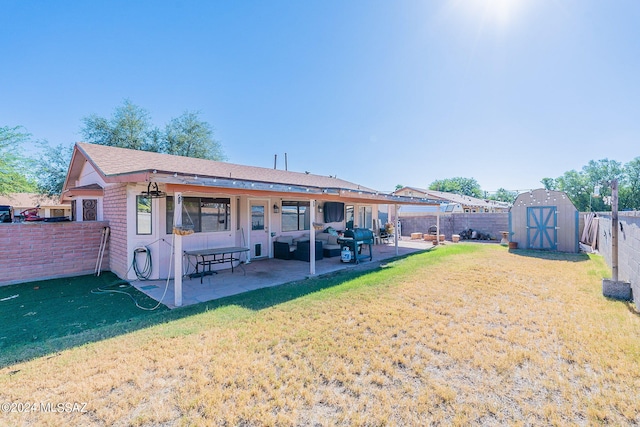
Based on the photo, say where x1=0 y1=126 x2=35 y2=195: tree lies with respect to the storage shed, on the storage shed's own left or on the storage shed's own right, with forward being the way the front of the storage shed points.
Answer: on the storage shed's own right

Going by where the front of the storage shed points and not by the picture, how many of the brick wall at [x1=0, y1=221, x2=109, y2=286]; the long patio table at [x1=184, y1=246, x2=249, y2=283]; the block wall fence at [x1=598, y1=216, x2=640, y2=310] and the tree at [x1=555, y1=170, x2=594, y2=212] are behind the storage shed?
1

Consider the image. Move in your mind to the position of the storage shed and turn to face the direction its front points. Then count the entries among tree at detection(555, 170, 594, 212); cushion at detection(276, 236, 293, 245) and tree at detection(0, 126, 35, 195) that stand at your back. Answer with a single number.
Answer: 1

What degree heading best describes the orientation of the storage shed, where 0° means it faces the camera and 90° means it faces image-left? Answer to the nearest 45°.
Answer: approximately 0°

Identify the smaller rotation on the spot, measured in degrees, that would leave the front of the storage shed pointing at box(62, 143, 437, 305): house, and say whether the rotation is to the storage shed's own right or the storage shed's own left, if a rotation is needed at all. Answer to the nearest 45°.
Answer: approximately 45° to the storage shed's own right

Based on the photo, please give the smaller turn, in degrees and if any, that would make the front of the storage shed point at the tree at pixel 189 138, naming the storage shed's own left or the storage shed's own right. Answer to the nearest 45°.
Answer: approximately 90° to the storage shed's own right

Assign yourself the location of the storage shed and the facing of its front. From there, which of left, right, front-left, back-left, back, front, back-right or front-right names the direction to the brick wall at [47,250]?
front-right

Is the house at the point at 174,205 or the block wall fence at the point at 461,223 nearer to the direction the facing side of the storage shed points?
the house

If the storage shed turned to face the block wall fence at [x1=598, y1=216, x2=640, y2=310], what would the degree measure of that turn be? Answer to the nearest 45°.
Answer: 0° — it already faces it

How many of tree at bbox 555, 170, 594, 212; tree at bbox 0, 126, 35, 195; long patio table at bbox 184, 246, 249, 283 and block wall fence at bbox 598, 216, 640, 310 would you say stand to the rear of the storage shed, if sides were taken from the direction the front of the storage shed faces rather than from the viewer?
1

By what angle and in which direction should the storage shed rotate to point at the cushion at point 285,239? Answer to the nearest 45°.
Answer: approximately 45° to its right

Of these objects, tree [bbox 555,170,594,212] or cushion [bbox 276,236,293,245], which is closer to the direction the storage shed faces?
the cushion

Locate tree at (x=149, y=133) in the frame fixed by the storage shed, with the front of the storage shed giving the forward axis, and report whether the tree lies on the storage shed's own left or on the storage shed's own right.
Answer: on the storage shed's own right
